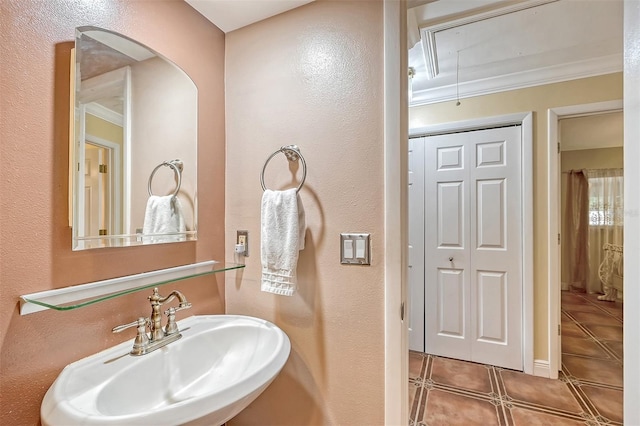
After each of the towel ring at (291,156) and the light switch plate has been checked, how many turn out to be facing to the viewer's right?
0

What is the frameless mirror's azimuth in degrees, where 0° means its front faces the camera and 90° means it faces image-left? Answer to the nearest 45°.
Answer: approximately 315°

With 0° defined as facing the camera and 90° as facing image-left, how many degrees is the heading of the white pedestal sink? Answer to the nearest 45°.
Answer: approximately 315°

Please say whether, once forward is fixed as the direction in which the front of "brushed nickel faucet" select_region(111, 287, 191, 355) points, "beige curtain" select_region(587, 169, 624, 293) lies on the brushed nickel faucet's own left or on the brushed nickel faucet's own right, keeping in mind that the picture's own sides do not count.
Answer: on the brushed nickel faucet's own left

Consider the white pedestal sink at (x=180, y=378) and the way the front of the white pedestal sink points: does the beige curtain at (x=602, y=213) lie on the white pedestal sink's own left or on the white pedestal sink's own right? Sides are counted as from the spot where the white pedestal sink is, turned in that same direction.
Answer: on the white pedestal sink's own left

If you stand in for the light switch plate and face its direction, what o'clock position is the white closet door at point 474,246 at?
The white closet door is roughly at 7 o'clock from the light switch plate.

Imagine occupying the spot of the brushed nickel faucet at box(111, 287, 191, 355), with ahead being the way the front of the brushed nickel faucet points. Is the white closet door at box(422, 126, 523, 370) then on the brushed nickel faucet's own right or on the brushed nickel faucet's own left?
on the brushed nickel faucet's own left

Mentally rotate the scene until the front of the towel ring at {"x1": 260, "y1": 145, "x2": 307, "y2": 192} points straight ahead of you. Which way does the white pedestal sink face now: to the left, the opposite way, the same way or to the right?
to the left

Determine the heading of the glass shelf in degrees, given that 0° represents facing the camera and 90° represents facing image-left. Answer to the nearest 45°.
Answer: approximately 315°

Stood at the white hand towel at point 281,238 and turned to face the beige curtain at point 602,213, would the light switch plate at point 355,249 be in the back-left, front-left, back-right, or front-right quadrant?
front-right

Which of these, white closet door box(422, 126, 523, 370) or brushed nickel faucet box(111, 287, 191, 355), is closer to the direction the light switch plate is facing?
the brushed nickel faucet

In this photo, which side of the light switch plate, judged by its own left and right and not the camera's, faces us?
front

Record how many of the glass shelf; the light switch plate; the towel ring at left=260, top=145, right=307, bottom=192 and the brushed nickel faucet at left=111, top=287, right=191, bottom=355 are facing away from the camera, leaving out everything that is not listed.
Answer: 0

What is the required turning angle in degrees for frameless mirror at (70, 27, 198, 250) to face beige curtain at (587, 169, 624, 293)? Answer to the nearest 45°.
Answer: approximately 45° to its left

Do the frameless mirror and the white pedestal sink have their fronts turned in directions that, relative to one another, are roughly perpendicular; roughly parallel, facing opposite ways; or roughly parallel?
roughly parallel

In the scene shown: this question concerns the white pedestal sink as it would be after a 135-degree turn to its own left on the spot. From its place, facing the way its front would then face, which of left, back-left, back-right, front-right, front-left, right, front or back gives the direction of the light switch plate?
right

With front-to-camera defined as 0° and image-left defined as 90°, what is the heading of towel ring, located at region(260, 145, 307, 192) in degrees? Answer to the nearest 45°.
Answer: approximately 45°

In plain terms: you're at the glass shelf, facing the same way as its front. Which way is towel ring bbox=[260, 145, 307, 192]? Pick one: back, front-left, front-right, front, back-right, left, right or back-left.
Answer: front-left
